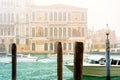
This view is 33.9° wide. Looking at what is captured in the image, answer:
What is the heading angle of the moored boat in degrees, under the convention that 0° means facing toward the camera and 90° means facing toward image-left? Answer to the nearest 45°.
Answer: approximately 90°

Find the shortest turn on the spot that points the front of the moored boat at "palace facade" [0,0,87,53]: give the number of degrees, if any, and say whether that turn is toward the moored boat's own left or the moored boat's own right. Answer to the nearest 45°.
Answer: approximately 90° to the moored boat's own right

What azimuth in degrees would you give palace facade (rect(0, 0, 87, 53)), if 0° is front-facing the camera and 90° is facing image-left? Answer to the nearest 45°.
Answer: approximately 0°

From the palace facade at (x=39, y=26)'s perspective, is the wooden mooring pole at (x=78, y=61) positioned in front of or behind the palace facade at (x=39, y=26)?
in front

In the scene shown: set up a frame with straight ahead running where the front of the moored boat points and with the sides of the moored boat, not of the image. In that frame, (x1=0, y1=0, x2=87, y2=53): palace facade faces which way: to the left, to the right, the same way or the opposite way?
to the left

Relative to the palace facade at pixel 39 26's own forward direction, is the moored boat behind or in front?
in front

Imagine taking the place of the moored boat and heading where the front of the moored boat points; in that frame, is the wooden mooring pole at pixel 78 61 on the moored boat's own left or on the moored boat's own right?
on the moored boat's own left
